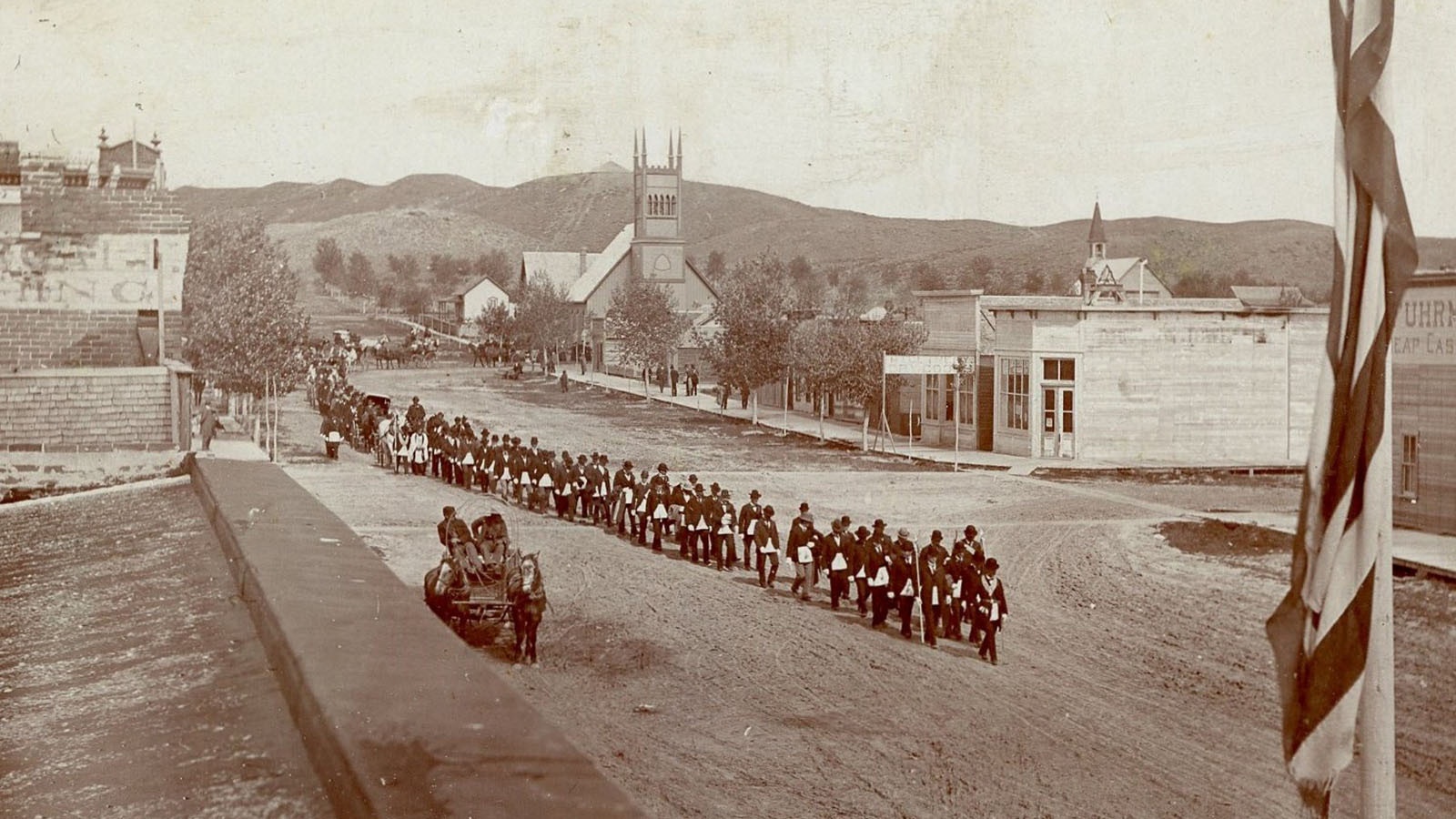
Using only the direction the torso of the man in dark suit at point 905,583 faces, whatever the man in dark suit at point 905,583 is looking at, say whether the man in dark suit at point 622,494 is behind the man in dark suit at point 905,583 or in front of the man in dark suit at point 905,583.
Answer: behind

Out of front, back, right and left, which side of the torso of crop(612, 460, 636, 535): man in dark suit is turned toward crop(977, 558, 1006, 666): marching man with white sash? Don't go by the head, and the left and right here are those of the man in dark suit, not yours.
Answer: front

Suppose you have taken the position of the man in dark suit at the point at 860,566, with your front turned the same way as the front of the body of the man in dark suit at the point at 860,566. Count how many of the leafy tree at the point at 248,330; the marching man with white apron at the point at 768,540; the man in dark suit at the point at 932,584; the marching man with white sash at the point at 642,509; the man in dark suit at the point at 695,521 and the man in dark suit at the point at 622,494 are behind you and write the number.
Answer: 5

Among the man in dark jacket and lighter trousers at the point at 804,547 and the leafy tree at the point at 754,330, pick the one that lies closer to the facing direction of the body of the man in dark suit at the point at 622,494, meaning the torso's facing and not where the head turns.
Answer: the man in dark jacket and lighter trousers

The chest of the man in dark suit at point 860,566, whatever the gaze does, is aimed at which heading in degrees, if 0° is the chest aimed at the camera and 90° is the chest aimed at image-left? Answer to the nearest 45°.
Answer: approximately 315°

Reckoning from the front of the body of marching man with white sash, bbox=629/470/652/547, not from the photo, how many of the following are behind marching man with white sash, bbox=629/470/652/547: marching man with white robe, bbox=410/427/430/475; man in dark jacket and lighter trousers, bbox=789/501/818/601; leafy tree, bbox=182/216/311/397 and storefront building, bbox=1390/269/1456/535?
2

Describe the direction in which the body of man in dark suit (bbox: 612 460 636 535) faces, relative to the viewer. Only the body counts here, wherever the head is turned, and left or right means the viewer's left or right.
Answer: facing the viewer and to the right of the viewer

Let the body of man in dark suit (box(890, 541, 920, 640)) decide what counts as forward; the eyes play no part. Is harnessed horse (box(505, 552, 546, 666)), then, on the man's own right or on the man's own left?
on the man's own right

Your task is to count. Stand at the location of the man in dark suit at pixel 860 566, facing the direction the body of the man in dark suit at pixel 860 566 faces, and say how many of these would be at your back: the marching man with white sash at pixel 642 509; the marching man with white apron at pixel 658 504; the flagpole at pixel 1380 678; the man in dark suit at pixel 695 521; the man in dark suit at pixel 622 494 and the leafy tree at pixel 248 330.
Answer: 5

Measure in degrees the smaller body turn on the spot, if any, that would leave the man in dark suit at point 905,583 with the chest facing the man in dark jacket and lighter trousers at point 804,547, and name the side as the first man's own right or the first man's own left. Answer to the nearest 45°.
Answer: approximately 180°

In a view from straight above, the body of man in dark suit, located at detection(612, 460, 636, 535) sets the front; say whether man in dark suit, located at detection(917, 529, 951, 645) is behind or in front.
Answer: in front

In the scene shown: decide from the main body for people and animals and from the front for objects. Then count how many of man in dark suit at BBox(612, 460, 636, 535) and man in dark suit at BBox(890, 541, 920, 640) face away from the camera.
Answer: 0

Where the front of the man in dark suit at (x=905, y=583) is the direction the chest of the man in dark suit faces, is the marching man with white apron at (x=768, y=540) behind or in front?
behind
